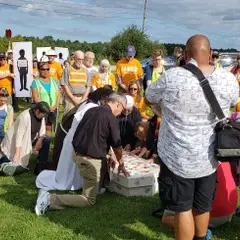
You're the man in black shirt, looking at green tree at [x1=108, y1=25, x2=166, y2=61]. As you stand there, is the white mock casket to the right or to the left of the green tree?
right

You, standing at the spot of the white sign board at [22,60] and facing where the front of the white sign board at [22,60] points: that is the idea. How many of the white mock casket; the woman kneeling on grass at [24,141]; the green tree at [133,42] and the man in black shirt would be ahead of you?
3

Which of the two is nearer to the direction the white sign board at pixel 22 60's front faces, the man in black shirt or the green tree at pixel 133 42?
the man in black shirt

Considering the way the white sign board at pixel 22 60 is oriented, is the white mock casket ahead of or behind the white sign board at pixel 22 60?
ahead

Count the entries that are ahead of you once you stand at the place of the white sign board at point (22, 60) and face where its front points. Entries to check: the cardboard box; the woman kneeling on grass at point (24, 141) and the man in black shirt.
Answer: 3

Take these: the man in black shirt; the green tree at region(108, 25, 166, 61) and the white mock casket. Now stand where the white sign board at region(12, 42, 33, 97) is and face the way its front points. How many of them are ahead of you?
2

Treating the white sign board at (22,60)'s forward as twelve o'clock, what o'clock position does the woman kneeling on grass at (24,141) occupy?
The woman kneeling on grass is roughly at 12 o'clock from the white sign board.

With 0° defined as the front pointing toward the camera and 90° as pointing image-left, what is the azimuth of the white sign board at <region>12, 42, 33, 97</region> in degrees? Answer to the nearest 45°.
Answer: approximately 0°

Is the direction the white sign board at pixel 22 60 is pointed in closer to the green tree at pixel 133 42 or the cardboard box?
the cardboard box

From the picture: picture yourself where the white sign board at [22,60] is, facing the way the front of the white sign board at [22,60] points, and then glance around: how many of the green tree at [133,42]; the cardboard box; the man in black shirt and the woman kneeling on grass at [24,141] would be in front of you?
3

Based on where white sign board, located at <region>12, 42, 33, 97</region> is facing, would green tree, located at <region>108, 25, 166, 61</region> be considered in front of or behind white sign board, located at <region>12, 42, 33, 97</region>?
behind

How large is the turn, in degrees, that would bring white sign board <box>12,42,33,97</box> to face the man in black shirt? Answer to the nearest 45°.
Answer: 0° — it already faces them

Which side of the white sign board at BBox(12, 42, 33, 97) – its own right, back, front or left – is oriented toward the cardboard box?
front
